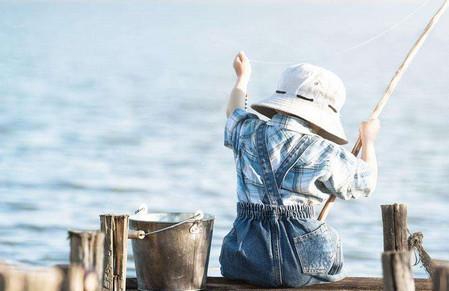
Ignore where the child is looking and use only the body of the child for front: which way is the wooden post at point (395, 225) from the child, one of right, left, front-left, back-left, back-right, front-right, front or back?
right

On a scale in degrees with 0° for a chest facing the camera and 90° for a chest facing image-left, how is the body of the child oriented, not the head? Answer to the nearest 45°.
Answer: approximately 180°

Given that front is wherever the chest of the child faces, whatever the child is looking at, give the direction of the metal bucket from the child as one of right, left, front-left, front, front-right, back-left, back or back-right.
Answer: left

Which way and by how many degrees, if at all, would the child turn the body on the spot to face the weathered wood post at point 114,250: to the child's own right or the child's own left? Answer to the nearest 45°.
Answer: approximately 90° to the child's own left
